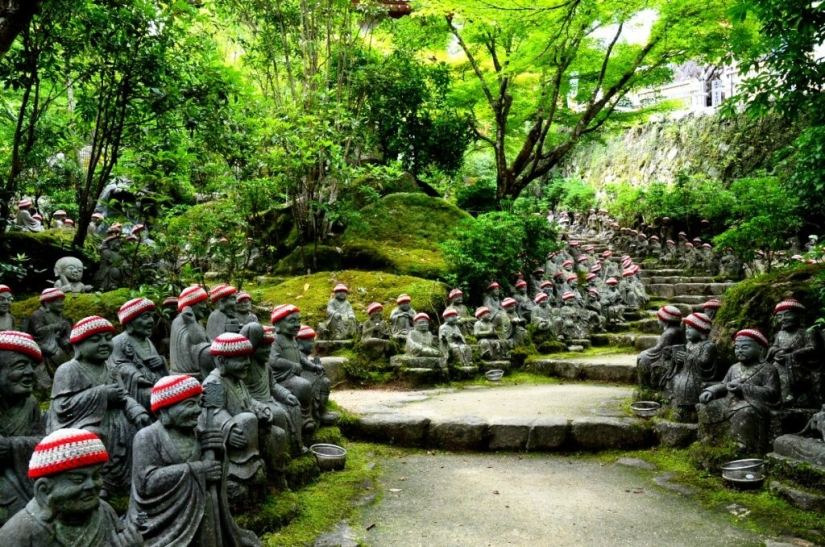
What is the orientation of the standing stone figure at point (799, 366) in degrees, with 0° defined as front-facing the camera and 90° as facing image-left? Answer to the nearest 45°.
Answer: approximately 45°

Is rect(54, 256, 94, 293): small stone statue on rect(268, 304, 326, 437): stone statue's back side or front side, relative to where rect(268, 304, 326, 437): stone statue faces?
on the back side

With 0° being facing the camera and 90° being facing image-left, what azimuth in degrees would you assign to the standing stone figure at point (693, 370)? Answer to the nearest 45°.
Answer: approximately 45°

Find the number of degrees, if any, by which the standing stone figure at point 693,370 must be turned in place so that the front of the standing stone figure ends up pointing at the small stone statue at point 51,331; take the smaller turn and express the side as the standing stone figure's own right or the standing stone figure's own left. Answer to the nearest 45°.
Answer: approximately 45° to the standing stone figure's own right

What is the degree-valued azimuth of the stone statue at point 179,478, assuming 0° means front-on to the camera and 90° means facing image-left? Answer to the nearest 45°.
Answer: approximately 315°

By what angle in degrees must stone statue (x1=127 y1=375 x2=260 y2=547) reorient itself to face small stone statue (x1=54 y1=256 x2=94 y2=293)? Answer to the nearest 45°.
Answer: approximately 135° to its left

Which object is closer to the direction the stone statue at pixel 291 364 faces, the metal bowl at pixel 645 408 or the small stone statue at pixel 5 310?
the metal bowl

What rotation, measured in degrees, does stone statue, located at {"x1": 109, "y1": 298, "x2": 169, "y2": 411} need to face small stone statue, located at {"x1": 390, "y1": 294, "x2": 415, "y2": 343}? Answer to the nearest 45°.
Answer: approximately 90° to its left

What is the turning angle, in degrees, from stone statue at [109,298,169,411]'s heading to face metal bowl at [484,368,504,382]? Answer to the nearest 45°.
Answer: approximately 90° to its left

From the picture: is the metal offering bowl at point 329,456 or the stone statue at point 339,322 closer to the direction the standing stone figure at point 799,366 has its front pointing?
the metal offering bowl

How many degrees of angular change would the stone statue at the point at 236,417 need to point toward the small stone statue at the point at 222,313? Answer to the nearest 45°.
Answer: approximately 135° to its left
